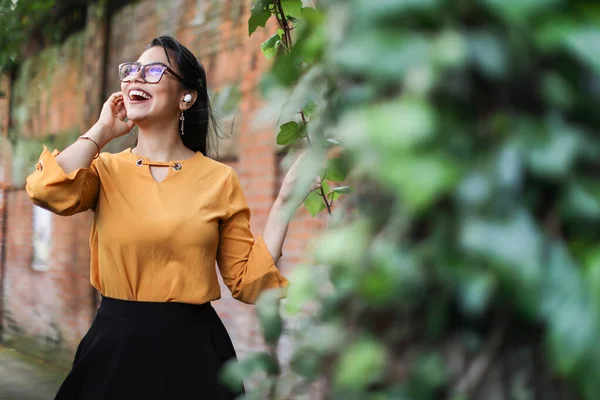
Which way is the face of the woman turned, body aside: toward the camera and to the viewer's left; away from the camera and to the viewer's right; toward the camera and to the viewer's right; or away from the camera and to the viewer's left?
toward the camera and to the viewer's left

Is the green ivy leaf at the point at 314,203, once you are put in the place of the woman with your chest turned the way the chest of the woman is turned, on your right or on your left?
on your left

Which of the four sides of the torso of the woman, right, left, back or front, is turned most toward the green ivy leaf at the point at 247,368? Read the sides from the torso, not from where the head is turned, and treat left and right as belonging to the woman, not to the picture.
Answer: front

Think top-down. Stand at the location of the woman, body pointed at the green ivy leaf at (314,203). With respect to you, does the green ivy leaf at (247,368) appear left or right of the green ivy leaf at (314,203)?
right

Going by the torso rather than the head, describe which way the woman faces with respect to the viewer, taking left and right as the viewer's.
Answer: facing the viewer
